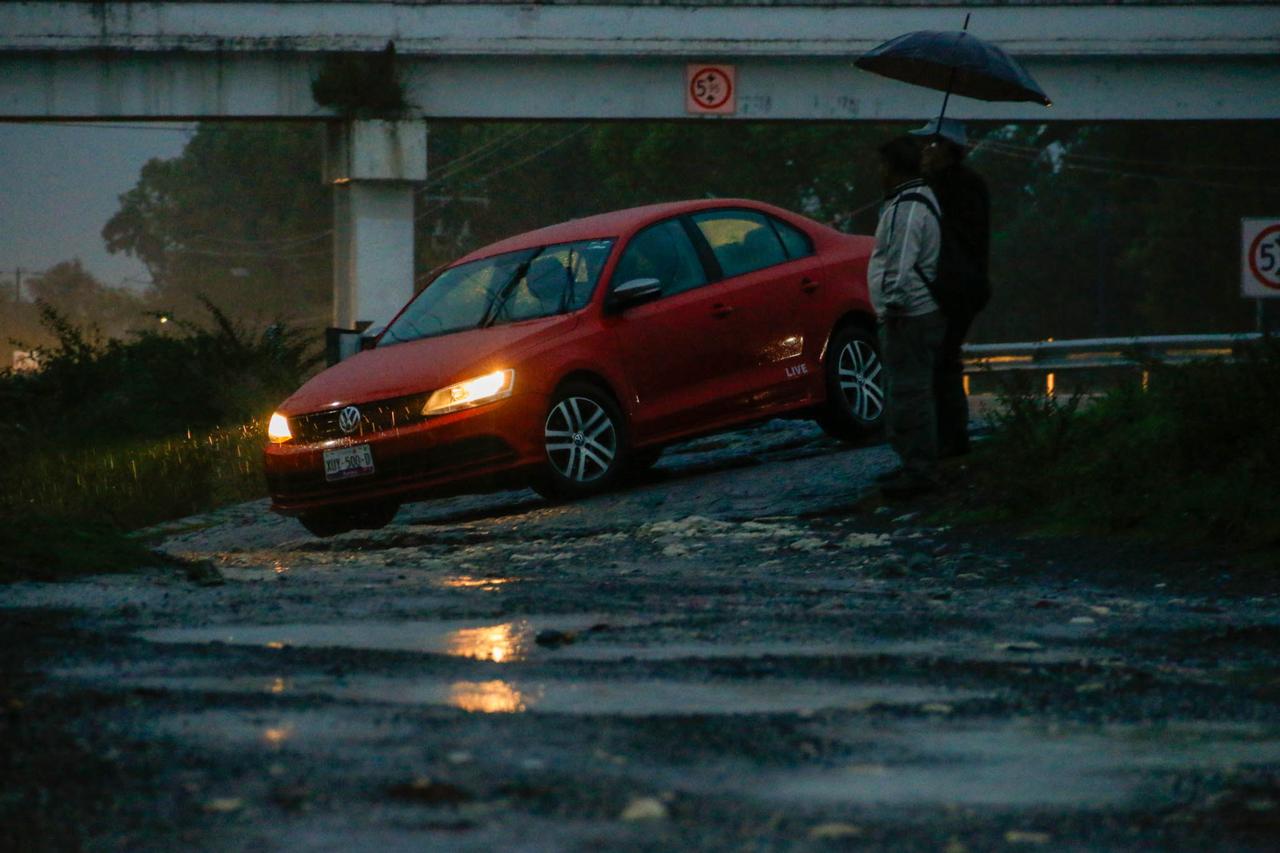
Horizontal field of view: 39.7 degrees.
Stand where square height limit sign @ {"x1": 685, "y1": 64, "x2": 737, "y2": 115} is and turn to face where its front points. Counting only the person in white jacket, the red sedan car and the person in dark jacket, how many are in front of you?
3

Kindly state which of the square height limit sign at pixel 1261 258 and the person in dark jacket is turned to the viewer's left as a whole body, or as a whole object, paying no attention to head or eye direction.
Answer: the person in dark jacket

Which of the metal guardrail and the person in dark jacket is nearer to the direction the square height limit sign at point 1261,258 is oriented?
the person in dark jacket

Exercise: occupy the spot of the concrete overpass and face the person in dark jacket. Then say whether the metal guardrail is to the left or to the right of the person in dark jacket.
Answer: left

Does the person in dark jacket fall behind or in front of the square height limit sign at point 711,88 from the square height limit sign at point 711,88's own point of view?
in front

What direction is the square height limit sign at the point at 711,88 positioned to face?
toward the camera

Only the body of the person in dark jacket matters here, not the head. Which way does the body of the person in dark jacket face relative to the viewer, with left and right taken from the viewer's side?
facing to the left of the viewer

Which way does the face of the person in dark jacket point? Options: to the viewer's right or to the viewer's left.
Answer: to the viewer's left

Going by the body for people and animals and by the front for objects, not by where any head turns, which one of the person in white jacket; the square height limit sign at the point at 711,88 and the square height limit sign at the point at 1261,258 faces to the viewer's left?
the person in white jacket

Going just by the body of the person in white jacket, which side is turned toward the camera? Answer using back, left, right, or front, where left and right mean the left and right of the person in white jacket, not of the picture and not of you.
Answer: left

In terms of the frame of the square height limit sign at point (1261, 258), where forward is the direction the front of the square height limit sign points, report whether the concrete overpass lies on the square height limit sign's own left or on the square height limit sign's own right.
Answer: on the square height limit sign's own right

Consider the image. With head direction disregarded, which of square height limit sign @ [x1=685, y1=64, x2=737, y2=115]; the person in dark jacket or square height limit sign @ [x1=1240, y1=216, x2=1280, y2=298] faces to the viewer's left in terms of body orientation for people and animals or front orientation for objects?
the person in dark jacket

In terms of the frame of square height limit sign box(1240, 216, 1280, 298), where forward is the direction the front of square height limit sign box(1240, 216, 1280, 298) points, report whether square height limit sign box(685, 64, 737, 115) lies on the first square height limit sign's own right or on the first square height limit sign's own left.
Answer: on the first square height limit sign's own right

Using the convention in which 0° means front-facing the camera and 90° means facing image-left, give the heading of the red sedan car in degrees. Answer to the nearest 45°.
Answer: approximately 45°

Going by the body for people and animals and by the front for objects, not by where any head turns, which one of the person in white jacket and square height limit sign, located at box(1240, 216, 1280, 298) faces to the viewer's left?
the person in white jacket
